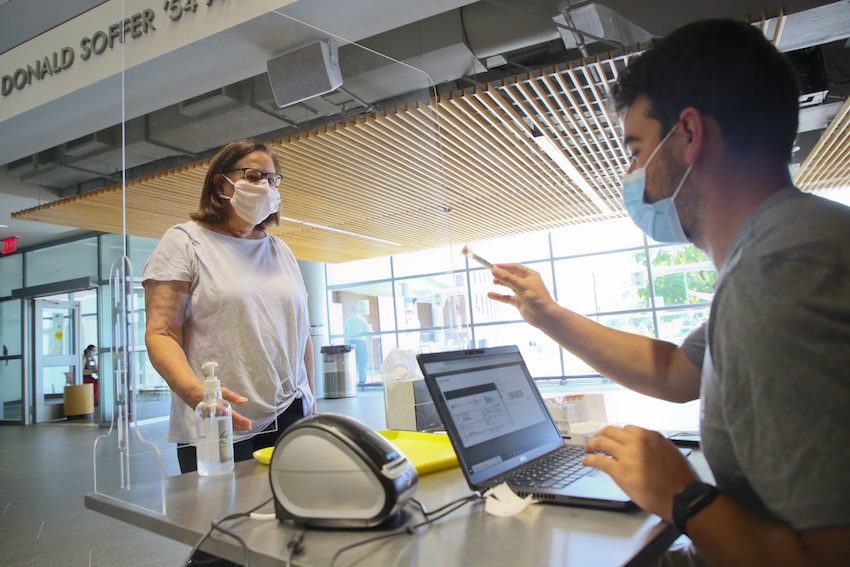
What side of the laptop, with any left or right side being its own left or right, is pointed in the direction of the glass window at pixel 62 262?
back

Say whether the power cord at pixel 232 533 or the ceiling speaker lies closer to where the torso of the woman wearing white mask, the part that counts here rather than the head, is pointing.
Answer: the power cord

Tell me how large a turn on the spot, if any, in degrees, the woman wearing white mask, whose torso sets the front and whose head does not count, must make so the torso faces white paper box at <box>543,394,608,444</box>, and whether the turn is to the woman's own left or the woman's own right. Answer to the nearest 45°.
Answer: approximately 45° to the woman's own left

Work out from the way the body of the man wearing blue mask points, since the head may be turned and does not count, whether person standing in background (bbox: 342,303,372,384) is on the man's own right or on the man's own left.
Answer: on the man's own right

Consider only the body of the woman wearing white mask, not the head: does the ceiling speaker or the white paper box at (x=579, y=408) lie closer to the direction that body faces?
the white paper box

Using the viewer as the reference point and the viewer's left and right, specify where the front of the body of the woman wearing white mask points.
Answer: facing the viewer and to the right of the viewer

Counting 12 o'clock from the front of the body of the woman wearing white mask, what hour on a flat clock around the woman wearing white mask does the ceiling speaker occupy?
The ceiling speaker is roughly at 8 o'clock from the woman wearing white mask.

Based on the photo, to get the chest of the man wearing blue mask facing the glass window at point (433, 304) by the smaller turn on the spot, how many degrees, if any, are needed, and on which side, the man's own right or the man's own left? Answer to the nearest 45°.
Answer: approximately 45° to the man's own right

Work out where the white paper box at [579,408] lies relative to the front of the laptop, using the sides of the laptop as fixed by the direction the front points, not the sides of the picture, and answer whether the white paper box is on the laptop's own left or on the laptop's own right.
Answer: on the laptop's own left

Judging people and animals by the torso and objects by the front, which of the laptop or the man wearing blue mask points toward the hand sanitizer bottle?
the man wearing blue mask

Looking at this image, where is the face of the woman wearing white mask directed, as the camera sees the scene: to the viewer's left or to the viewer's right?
to the viewer's right

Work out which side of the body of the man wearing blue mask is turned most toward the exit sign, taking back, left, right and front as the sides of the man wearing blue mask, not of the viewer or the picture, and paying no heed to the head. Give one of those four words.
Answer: front

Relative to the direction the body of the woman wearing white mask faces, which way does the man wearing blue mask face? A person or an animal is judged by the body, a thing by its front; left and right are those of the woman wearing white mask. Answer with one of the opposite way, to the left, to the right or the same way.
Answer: the opposite way

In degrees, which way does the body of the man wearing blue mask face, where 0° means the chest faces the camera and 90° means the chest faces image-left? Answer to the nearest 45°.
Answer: approximately 90°

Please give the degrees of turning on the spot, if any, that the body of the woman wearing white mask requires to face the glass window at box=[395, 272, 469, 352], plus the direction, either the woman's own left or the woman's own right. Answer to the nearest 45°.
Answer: approximately 90° to the woman's own left
